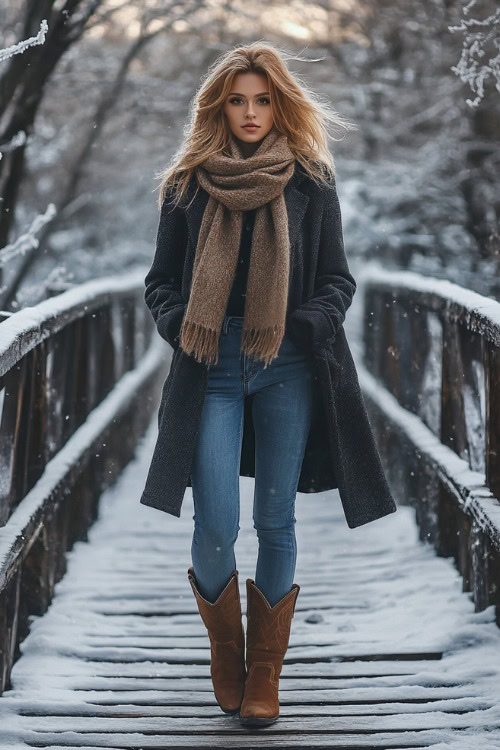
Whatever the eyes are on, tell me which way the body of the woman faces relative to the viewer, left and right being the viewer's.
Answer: facing the viewer

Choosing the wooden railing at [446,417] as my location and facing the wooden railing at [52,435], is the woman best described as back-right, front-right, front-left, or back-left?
front-left

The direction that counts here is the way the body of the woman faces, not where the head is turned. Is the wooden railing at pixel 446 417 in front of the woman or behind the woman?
behind
